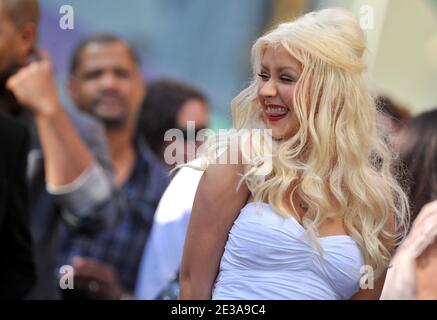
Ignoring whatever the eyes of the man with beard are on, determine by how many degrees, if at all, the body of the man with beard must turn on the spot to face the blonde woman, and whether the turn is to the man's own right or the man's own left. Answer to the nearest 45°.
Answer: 0° — they already face them

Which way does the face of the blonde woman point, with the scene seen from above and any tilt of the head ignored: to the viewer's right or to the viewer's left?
to the viewer's left

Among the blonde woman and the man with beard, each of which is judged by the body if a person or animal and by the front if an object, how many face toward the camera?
2

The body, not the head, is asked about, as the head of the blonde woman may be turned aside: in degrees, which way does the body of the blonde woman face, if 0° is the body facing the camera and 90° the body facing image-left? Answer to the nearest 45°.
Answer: approximately 0°

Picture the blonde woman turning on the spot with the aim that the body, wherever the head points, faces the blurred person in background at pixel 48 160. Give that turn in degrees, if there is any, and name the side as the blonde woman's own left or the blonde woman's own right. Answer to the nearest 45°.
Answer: approximately 135° to the blonde woman's own right

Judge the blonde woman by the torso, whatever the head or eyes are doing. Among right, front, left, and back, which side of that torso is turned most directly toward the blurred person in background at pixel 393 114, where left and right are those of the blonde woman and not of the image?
back

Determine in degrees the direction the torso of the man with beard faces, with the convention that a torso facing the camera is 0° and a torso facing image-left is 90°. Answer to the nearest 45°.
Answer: approximately 0°

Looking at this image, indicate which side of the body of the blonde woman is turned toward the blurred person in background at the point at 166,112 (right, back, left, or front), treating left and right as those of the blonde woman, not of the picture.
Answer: back
